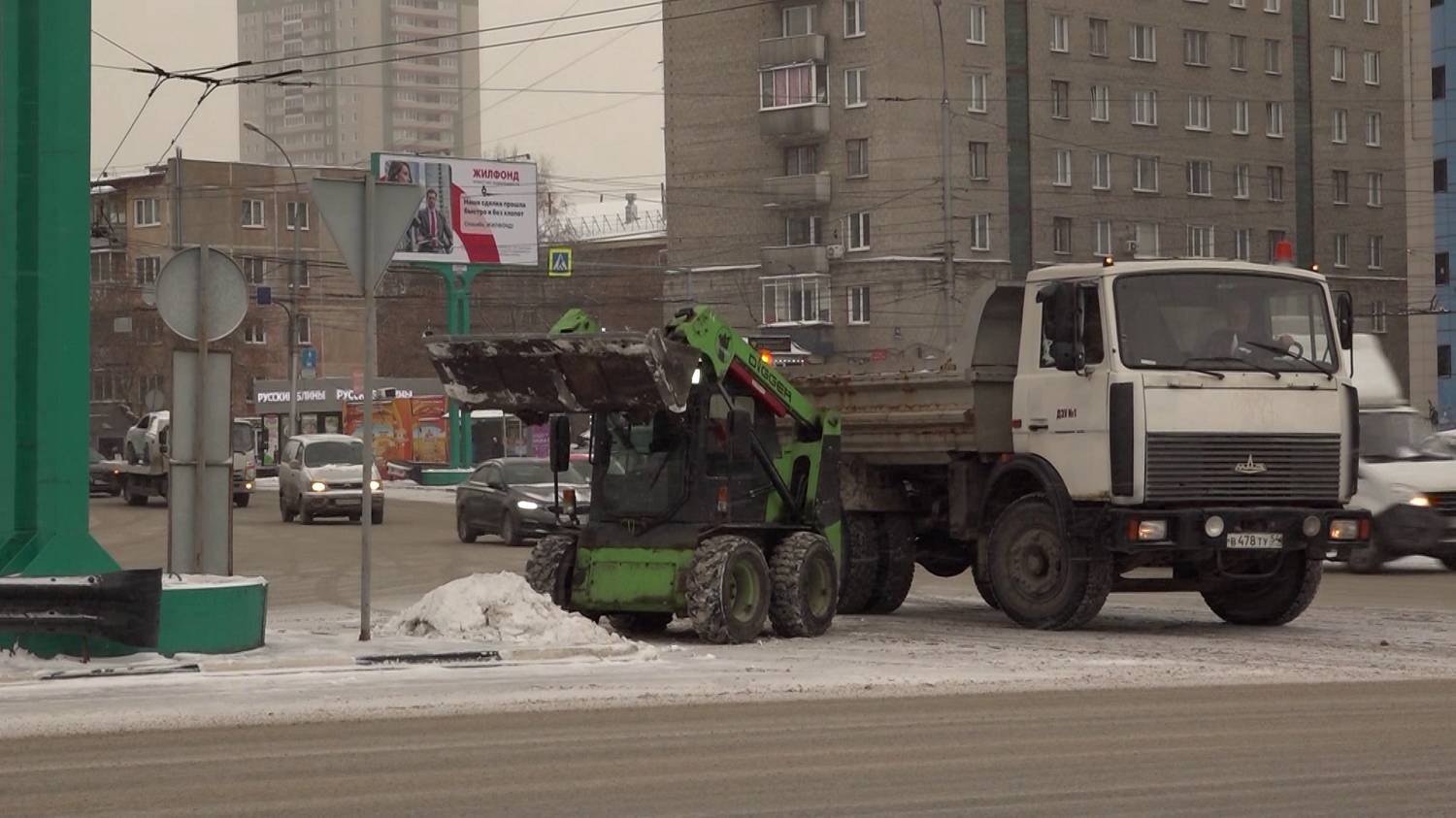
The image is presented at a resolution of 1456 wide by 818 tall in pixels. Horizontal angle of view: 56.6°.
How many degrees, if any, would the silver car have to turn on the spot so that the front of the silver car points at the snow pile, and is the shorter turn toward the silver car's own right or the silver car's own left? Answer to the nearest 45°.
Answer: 0° — it already faces it

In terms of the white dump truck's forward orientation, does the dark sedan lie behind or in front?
behind

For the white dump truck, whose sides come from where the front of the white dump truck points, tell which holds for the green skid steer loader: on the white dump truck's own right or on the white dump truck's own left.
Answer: on the white dump truck's own right

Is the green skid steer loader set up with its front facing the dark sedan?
no

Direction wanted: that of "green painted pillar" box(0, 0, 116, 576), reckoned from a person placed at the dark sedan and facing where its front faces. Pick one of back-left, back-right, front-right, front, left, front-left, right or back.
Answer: front-right

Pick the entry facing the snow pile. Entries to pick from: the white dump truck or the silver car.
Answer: the silver car

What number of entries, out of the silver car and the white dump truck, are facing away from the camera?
0

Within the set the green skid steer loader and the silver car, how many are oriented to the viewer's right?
0

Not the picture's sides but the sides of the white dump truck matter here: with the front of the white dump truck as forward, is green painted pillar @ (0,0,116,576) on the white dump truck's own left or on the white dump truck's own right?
on the white dump truck's own right

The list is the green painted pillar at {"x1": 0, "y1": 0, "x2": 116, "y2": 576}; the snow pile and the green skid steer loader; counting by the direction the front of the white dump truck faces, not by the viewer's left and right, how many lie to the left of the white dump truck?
0

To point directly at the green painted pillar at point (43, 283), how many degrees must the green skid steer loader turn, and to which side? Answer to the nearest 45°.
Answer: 0° — it already faces it

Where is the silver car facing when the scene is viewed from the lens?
facing the viewer

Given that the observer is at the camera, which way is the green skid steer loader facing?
facing the viewer and to the left of the viewer

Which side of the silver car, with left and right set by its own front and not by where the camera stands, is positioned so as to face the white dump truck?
front

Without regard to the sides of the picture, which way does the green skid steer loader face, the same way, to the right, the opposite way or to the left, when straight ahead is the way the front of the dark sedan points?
to the right

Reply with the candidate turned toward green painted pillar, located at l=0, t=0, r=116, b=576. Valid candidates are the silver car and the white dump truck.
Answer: the silver car

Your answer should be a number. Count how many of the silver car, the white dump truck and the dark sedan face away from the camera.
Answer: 0
